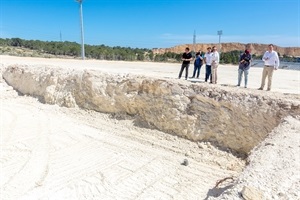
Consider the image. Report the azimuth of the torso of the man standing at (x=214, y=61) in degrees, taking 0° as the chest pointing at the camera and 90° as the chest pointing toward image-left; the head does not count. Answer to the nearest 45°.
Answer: approximately 45°

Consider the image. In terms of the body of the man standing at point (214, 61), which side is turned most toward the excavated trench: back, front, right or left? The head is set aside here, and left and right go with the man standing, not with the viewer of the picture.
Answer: front
